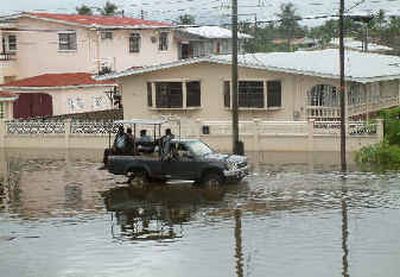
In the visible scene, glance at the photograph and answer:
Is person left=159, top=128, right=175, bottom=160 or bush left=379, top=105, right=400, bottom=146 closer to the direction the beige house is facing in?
the person

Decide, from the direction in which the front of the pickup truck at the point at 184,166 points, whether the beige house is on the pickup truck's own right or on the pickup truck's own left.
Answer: on the pickup truck's own left

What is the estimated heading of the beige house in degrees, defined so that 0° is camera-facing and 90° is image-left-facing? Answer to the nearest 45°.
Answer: approximately 0°

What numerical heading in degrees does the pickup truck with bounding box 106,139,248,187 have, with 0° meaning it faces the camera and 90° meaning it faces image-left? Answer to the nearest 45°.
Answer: approximately 315°

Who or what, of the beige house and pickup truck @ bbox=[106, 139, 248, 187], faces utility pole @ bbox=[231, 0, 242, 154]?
the beige house
